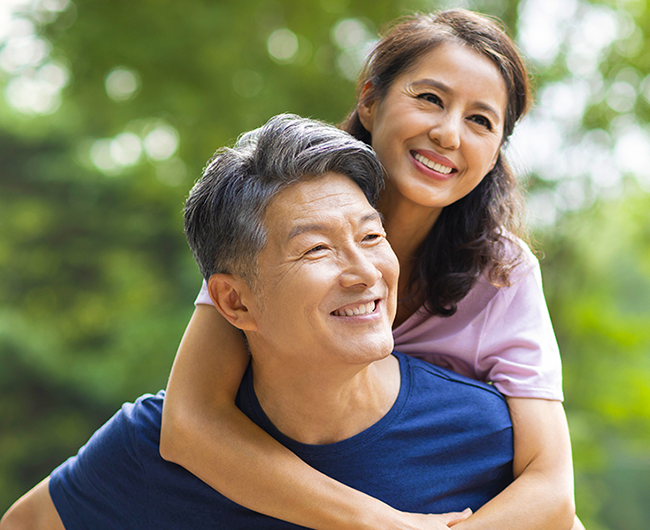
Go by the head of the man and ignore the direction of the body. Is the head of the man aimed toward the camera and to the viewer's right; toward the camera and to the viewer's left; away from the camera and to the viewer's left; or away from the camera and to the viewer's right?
toward the camera and to the viewer's right

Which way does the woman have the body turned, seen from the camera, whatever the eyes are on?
toward the camera
